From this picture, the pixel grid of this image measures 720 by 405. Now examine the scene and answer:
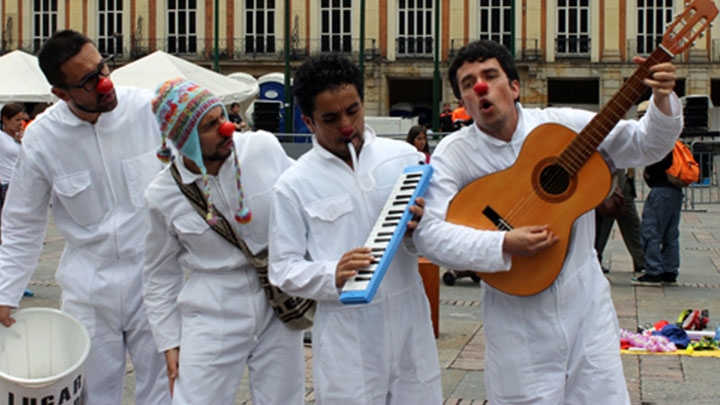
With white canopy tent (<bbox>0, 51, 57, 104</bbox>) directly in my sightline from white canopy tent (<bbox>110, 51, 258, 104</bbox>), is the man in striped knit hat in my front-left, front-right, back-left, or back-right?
back-left

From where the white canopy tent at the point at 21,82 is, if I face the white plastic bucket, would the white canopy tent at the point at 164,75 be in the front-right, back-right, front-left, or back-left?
front-left

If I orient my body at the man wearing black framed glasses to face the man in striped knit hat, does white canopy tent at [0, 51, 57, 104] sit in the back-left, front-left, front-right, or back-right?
back-left

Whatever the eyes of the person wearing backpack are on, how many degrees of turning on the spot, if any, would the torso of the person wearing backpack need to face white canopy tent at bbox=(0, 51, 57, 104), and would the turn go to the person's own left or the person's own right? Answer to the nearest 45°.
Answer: approximately 45° to the person's own right

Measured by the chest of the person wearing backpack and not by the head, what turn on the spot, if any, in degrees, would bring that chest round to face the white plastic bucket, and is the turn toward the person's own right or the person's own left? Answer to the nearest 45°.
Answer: approximately 90° to the person's own left

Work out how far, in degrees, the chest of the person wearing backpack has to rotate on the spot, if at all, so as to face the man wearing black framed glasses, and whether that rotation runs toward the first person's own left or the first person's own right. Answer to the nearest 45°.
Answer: approximately 90° to the first person's own left

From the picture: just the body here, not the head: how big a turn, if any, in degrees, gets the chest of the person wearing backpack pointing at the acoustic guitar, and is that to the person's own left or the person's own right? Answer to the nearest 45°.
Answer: approximately 90° to the person's own left

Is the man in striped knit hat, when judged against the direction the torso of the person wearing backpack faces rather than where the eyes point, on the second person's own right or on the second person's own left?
on the second person's own left

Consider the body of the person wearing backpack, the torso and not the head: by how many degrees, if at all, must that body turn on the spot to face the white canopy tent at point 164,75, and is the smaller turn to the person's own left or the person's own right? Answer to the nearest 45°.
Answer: approximately 45° to the person's own right

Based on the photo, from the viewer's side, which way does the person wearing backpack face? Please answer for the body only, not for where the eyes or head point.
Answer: to the viewer's left
